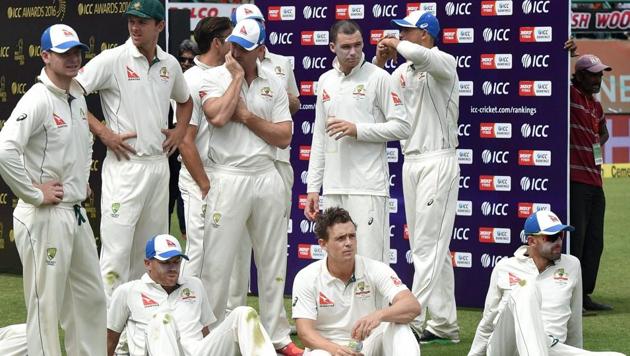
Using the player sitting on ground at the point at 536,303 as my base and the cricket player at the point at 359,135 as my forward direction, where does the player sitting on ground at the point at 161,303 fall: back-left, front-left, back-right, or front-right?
front-left

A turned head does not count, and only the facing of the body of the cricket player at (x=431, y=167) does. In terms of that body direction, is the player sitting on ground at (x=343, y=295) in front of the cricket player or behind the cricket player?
in front

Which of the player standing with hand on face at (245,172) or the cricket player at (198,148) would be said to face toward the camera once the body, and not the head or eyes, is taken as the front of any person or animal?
the player standing with hand on face

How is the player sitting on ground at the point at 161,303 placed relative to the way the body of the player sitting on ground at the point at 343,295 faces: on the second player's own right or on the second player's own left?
on the second player's own right

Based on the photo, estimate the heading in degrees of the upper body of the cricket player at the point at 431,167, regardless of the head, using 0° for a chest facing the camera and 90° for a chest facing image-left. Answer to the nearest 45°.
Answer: approximately 45°

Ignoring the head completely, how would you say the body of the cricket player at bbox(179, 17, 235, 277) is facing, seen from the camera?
to the viewer's right

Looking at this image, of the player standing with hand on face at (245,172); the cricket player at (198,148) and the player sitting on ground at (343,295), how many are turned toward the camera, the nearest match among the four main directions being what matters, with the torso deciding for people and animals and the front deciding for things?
2

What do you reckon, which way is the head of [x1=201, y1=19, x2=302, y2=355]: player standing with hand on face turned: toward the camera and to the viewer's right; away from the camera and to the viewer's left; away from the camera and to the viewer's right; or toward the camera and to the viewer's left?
toward the camera and to the viewer's left

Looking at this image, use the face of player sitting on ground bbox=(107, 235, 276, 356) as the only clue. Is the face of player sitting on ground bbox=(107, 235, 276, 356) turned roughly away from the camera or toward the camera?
toward the camera

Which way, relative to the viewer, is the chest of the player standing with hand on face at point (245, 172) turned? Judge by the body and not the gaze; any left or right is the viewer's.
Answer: facing the viewer

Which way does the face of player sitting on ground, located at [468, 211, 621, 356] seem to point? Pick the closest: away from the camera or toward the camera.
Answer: toward the camera

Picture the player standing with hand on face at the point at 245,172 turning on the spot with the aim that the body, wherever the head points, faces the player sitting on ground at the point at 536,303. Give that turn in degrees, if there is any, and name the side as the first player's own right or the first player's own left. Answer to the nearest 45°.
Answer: approximately 90° to the first player's own left

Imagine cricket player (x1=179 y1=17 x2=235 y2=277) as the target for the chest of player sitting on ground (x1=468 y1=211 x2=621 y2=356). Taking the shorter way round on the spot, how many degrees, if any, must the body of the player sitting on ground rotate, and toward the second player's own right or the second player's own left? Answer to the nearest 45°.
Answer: approximately 135° to the second player's own right
